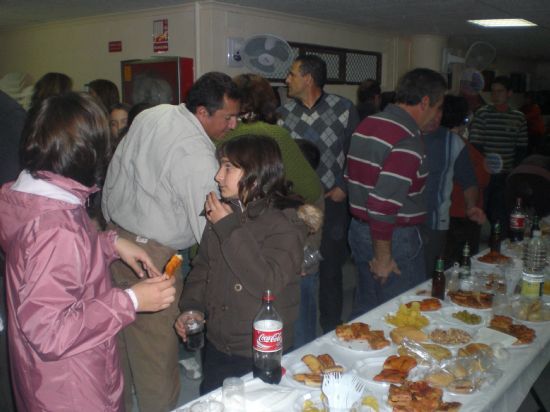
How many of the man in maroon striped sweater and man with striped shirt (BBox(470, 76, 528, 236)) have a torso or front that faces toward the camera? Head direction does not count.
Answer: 1

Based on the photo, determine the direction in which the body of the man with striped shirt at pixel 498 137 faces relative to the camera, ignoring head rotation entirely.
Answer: toward the camera

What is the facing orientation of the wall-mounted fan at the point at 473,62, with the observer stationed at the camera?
facing the viewer and to the right of the viewer

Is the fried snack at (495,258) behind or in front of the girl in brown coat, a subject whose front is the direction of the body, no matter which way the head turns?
behind

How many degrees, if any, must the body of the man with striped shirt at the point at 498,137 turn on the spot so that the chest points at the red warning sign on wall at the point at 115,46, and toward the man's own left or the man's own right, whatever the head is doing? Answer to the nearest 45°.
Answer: approximately 90° to the man's own right

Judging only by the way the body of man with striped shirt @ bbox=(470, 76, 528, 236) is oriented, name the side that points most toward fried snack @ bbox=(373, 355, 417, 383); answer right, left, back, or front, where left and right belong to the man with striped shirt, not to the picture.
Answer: front

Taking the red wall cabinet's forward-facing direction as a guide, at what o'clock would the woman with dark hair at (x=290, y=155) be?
The woman with dark hair is roughly at 10 o'clock from the red wall cabinet.

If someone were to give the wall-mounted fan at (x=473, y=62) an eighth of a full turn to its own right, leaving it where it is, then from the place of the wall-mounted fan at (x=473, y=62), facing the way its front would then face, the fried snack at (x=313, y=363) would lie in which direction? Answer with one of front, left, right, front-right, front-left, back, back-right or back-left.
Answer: front

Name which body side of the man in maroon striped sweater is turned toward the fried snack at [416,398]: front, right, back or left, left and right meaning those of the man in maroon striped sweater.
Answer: right

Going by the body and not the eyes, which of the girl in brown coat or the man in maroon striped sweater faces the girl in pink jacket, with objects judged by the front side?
the girl in brown coat

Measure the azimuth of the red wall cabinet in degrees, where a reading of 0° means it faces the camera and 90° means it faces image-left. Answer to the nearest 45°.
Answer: approximately 45°

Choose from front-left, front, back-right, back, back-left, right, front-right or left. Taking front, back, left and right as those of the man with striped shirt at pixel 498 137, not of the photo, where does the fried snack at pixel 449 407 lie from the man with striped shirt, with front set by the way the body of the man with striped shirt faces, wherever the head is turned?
front
